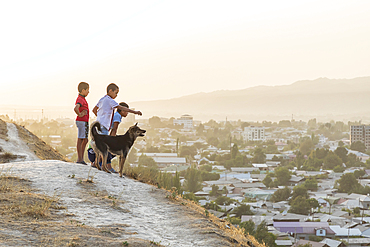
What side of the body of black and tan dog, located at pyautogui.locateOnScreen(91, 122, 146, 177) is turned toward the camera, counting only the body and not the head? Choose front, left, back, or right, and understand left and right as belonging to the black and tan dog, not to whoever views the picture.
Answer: right

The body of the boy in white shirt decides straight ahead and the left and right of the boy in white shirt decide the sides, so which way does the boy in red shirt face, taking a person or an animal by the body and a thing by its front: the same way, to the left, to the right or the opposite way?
the same way

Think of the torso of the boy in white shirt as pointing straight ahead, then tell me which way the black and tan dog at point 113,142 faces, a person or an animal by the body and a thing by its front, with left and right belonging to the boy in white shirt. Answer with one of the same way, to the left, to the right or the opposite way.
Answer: the same way

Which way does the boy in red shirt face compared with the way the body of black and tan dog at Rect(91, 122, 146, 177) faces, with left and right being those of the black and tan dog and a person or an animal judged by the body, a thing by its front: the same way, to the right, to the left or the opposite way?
the same way

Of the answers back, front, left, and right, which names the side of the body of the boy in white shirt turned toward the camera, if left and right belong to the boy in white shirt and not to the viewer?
right

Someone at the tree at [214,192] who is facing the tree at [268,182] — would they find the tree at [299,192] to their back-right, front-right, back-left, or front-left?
front-right

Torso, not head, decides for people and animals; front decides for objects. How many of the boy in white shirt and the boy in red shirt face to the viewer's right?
2

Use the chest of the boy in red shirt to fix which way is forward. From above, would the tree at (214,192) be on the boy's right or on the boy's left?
on the boy's left

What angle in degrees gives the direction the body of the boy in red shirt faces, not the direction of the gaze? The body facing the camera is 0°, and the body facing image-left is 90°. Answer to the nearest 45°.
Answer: approximately 270°

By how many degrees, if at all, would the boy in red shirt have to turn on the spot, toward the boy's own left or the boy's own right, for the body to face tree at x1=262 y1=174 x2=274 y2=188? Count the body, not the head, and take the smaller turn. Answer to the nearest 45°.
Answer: approximately 45° to the boy's own left
